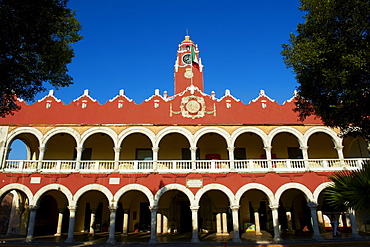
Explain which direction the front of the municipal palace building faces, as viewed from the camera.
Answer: facing the viewer

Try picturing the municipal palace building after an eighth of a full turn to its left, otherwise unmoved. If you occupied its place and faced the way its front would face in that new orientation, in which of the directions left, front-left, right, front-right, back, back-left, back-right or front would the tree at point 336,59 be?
front

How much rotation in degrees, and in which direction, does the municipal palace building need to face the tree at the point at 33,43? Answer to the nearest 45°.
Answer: approximately 45° to its right
